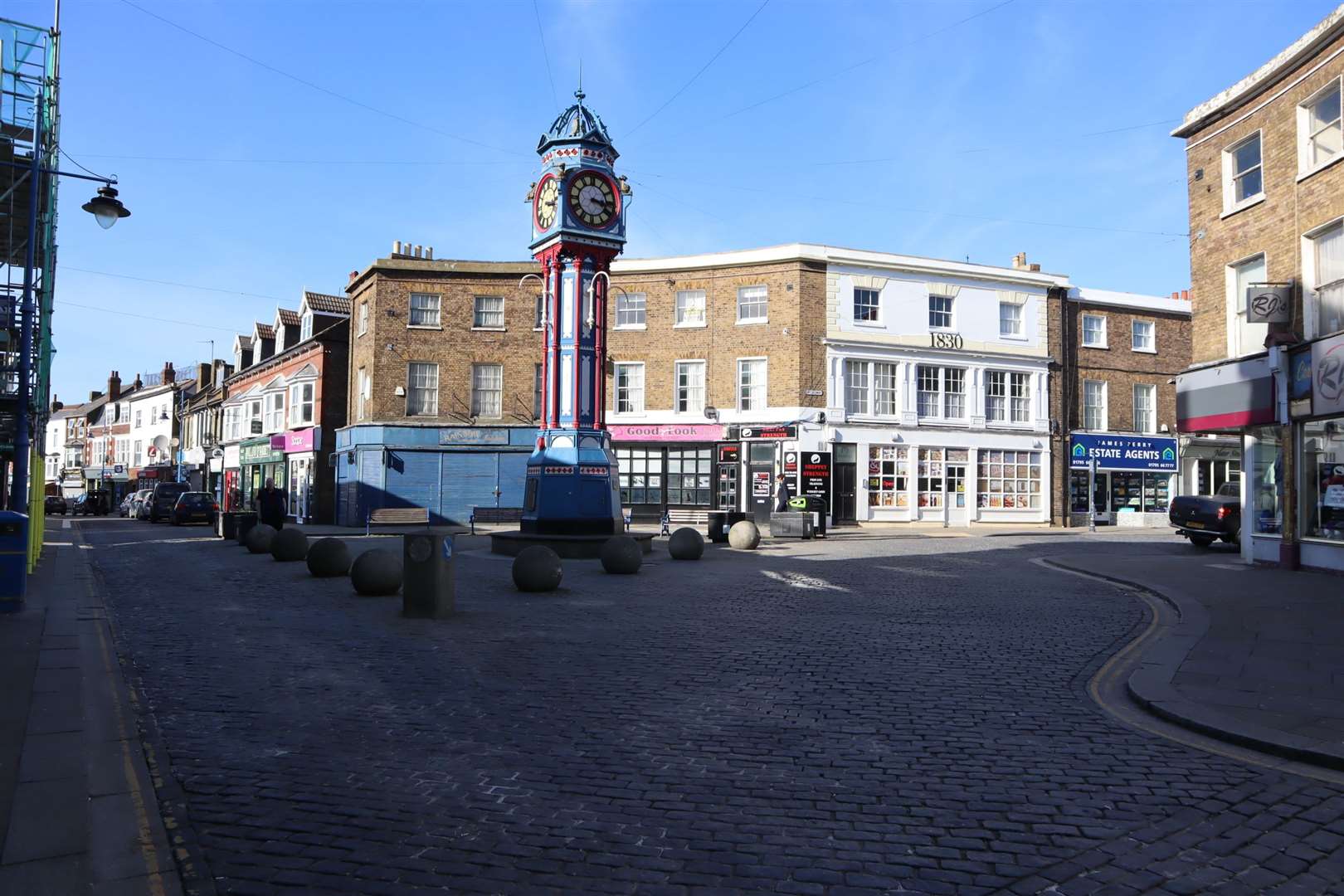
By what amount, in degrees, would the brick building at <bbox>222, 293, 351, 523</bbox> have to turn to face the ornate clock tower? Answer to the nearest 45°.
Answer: approximately 45° to its left

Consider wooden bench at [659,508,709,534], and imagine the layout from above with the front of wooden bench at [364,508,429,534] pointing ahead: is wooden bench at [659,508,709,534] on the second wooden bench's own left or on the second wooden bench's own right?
on the second wooden bench's own left

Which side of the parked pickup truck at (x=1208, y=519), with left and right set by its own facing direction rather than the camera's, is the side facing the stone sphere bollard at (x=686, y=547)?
back

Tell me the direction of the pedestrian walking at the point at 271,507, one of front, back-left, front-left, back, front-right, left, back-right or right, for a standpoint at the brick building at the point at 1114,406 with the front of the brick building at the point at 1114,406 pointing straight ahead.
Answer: front-right

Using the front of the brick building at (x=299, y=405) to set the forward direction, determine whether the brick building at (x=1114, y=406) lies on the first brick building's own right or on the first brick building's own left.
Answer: on the first brick building's own left

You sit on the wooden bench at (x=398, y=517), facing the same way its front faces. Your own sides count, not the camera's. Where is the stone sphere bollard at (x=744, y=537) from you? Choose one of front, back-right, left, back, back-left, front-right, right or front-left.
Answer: front-left

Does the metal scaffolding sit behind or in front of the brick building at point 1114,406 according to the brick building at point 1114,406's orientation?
in front

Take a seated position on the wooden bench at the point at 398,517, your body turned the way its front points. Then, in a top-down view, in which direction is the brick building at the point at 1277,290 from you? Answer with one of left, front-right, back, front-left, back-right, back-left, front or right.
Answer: front-left

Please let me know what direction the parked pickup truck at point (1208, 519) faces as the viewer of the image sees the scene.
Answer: facing away from the viewer and to the right of the viewer

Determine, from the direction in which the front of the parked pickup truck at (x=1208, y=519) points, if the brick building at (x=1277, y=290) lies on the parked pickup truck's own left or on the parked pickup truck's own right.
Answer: on the parked pickup truck's own right

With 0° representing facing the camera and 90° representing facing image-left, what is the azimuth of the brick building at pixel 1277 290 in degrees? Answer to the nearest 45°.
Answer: approximately 45°

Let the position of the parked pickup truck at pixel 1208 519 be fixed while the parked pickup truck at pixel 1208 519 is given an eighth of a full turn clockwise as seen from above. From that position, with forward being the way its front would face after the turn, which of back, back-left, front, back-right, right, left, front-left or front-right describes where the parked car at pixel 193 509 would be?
back

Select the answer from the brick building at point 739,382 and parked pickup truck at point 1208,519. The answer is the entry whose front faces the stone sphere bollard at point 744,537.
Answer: the brick building

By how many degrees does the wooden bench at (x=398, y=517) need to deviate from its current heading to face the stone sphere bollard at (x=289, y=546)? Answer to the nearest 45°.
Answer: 0° — it already faces it

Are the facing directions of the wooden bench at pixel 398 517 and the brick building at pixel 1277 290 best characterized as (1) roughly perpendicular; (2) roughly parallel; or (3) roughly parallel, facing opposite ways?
roughly perpendicular
